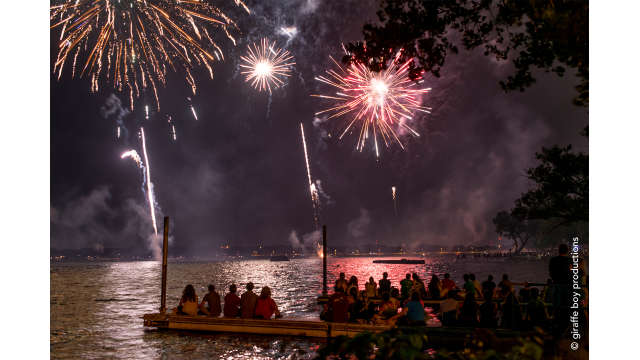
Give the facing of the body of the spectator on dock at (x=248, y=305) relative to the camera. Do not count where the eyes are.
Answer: away from the camera

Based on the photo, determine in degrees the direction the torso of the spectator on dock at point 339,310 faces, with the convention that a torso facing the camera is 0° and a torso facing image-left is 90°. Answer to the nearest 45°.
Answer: approximately 180°

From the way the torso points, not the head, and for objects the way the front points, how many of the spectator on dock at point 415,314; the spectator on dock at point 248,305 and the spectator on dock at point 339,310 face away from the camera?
3

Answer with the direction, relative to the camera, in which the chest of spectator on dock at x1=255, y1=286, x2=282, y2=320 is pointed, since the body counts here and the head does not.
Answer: away from the camera

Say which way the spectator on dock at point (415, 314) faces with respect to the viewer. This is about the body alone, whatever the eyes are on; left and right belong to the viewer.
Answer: facing away from the viewer

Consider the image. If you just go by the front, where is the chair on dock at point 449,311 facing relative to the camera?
away from the camera
